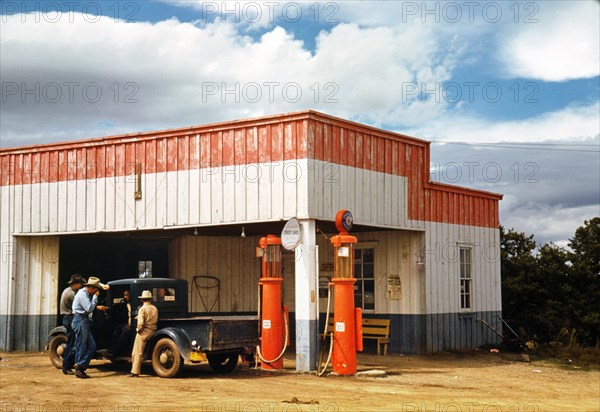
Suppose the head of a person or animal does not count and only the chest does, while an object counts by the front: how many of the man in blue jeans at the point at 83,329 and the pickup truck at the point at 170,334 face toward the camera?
0

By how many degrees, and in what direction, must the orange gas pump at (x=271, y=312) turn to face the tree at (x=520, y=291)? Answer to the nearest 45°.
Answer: approximately 135° to its left

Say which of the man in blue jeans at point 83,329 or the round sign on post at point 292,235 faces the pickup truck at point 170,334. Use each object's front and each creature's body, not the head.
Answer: the man in blue jeans

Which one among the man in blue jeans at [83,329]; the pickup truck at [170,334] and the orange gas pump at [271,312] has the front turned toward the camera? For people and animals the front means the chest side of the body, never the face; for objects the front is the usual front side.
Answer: the orange gas pump

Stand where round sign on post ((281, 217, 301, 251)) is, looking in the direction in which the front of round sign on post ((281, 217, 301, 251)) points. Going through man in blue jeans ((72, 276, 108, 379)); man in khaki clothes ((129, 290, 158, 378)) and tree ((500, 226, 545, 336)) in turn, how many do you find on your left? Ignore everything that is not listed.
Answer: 1

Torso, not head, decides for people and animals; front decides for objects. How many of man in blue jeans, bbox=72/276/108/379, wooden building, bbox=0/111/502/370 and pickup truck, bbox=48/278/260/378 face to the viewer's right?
1

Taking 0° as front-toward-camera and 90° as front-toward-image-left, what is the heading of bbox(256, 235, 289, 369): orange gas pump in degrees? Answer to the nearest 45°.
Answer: approximately 0°

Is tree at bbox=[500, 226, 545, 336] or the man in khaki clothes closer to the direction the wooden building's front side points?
the man in khaki clothes

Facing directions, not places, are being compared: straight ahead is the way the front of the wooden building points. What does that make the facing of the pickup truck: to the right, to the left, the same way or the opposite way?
to the right

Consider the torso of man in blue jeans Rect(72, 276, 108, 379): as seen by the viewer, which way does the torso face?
to the viewer's right

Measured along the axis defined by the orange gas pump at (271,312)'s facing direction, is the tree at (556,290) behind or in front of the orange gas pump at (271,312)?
behind

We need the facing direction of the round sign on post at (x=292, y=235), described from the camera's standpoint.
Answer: facing the viewer and to the right of the viewer
